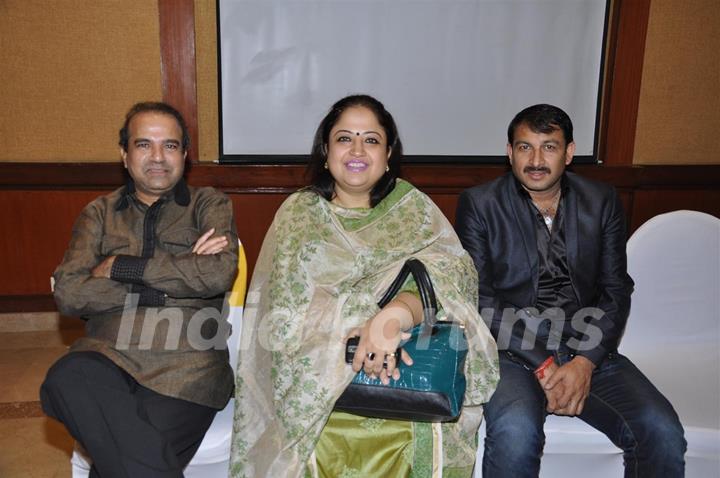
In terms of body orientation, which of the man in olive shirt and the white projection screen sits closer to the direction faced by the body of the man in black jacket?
the man in olive shirt

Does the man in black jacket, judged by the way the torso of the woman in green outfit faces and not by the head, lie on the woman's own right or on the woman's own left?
on the woman's own left

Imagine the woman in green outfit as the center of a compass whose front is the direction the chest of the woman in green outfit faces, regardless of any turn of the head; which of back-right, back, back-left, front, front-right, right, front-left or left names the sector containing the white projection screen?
back

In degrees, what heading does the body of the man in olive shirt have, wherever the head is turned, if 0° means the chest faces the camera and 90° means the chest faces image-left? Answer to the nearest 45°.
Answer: approximately 0°

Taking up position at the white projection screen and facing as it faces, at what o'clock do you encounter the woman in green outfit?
The woman in green outfit is roughly at 12 o'clock from the white projection screen.
